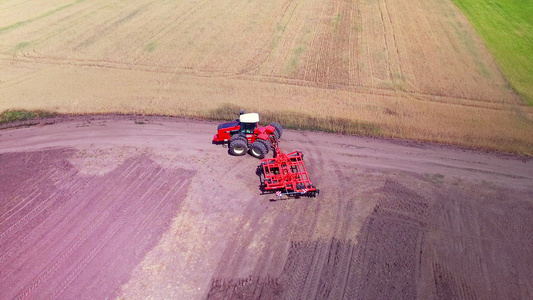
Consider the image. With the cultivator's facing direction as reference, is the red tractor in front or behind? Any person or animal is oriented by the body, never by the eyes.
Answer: in front

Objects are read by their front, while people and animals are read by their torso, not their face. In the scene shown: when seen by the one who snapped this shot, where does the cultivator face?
facing away from the viewer
